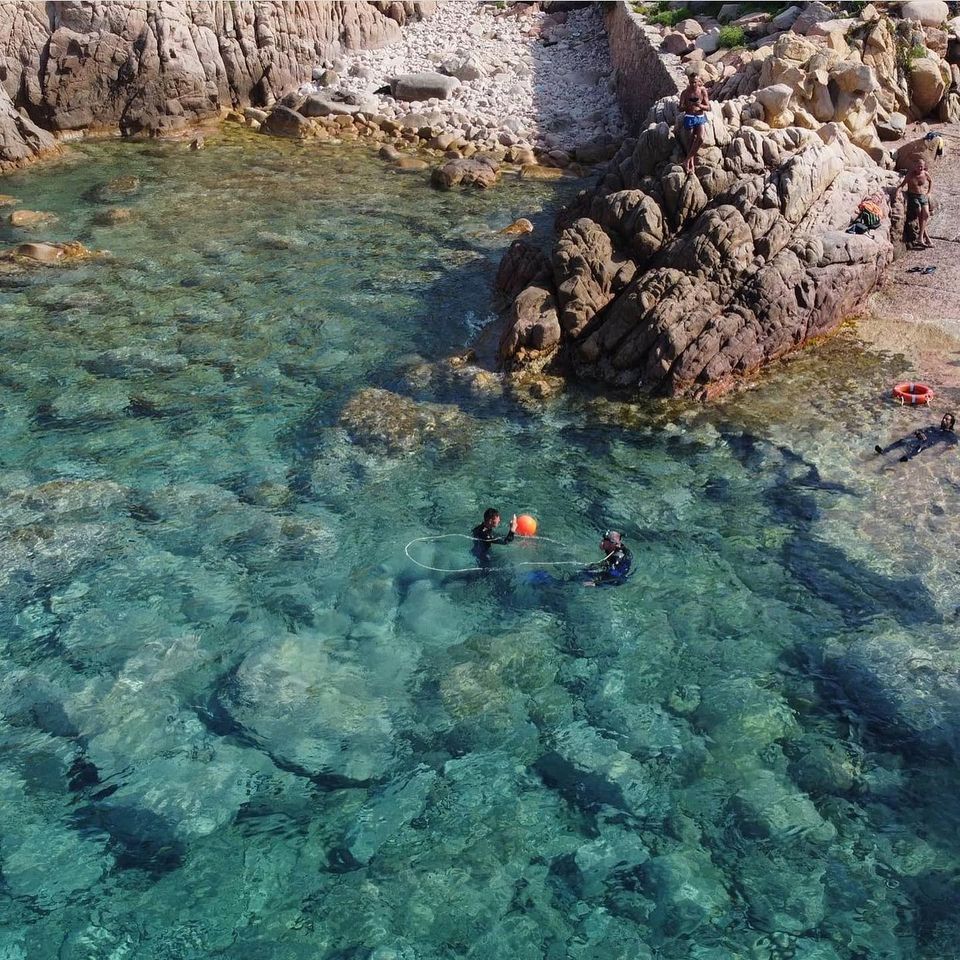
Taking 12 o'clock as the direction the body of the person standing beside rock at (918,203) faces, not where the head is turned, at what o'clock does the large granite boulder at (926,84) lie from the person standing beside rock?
The large granite boulder is roughly at 6 o'clock from the person standing beside rock.

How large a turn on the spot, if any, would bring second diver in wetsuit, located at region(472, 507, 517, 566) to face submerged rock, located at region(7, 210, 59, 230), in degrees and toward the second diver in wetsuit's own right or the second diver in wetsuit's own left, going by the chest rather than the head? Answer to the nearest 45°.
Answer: approximately 135° to the second diver in wetsuit's own left

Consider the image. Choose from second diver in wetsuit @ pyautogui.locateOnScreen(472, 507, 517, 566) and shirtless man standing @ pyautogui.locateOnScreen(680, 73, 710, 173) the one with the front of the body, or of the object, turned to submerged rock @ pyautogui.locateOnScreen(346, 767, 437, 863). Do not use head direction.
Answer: the shirtless man standing

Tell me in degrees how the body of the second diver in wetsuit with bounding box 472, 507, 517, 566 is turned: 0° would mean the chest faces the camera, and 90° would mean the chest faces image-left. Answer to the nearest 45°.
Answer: approximately 270°

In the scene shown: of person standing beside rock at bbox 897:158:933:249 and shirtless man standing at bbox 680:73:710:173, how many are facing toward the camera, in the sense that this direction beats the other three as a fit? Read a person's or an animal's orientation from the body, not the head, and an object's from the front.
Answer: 2

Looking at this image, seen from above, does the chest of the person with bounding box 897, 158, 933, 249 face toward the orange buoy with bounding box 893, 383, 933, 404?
yes

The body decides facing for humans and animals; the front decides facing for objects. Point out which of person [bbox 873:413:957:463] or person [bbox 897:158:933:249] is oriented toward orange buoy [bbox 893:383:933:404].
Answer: person [bbox 897:158:933:249]

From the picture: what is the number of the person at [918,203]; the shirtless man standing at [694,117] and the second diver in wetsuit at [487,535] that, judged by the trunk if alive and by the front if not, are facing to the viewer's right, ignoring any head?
1

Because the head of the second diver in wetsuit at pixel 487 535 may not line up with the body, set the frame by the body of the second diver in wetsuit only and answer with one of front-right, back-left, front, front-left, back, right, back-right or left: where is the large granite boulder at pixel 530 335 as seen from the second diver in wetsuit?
left

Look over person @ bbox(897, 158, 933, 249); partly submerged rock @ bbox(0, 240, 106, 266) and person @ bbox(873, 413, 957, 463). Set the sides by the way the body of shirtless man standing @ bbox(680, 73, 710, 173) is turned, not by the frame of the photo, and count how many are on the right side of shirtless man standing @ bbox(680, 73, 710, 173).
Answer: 1

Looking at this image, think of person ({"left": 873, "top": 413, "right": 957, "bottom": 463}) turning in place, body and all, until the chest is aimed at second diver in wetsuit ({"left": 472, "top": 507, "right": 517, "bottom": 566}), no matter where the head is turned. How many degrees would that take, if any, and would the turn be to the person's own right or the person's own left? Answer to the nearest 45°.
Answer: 0° — they already face them

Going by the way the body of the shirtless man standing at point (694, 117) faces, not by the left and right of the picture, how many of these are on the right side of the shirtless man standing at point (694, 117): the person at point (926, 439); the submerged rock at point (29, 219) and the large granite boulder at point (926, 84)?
1

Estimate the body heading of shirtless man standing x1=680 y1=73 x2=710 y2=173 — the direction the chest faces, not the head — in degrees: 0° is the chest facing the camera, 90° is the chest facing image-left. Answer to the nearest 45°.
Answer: approximately 0°
